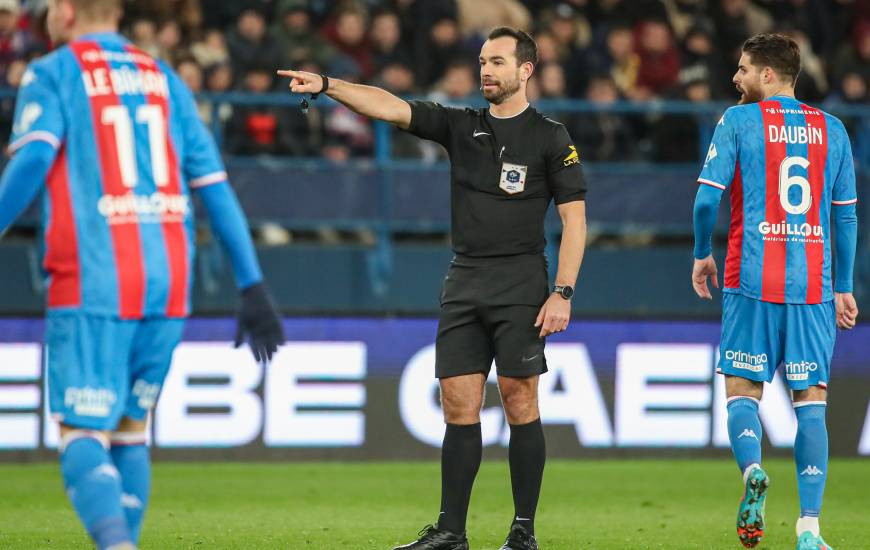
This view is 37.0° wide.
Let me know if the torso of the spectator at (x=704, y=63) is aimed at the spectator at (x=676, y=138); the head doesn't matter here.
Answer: yes

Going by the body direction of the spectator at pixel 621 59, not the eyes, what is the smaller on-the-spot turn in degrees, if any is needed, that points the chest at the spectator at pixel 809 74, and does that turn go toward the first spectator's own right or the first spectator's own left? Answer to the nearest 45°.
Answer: approximately 135° to the first spectator's own left

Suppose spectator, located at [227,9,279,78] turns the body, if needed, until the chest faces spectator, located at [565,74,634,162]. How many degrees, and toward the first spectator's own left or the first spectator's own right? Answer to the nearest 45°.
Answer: approximately 90° to the first spectator's own left

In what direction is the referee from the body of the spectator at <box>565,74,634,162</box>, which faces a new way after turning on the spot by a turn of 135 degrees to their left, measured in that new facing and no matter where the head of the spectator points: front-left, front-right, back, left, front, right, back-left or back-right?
back-right

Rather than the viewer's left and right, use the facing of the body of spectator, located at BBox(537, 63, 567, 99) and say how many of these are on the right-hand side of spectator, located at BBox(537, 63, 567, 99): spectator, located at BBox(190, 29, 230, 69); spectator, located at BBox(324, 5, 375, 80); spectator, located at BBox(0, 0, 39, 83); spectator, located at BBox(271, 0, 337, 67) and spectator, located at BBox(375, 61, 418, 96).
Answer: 5

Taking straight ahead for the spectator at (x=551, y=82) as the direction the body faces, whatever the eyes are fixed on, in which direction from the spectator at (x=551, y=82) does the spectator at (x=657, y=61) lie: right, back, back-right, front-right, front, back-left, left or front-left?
back-left

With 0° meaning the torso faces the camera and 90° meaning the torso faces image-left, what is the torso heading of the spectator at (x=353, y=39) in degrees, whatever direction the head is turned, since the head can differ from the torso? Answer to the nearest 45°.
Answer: approximately 0°

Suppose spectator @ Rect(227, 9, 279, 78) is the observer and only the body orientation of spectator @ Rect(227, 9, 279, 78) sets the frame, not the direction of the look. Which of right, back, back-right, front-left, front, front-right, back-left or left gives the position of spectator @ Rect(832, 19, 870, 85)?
left
